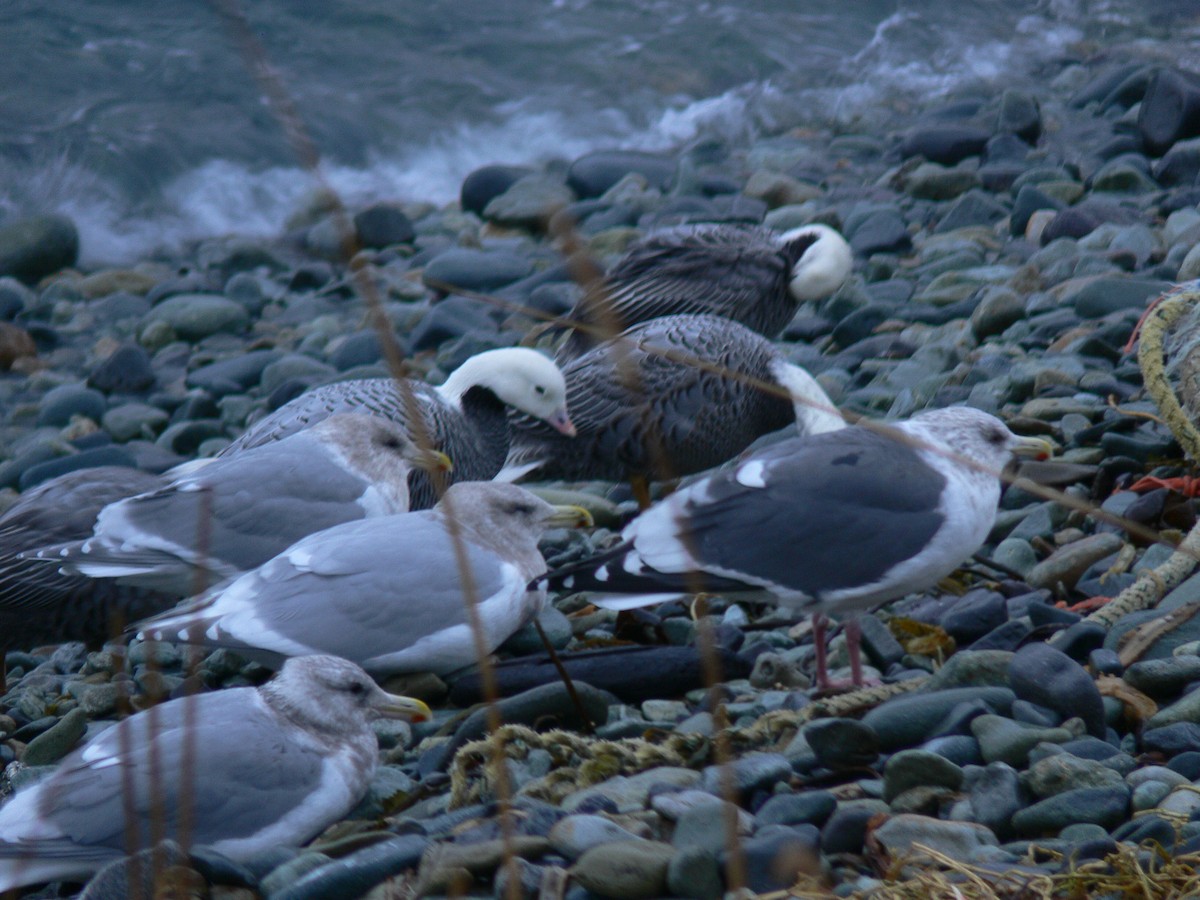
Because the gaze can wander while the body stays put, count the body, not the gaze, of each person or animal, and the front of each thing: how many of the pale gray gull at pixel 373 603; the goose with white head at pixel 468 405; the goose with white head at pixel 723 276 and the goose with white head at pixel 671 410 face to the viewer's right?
4

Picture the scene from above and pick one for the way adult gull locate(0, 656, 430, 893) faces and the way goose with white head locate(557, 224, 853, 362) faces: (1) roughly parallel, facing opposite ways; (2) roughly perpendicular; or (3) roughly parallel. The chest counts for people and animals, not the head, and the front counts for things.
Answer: roughly parallel

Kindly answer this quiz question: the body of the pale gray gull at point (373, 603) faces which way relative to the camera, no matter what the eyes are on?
to the viewer's right

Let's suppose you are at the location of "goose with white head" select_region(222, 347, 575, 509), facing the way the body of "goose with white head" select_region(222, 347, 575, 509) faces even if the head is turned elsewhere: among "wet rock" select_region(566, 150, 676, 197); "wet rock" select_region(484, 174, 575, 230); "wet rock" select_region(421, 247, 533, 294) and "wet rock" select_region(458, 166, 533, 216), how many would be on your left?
4

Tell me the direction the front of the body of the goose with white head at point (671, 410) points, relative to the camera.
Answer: to the viewer's right

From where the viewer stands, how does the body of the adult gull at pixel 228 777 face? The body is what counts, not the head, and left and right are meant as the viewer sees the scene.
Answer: facing to the right of the viewer

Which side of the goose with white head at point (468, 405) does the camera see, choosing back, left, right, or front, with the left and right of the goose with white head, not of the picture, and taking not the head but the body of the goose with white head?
right

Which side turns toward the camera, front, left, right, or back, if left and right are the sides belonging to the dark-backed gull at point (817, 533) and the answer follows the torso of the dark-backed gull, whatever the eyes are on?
right

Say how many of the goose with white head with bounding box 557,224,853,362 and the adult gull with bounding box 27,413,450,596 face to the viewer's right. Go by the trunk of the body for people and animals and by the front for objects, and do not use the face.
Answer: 2

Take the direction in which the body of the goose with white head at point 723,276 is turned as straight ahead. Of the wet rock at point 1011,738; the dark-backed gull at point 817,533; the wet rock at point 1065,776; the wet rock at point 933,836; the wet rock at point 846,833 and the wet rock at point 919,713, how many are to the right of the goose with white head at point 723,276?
6

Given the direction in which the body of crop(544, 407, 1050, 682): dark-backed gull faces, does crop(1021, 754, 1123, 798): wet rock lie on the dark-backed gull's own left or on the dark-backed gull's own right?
on the dark-backed gull's own right

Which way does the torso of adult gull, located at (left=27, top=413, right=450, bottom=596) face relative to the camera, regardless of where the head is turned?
to the viewer's right

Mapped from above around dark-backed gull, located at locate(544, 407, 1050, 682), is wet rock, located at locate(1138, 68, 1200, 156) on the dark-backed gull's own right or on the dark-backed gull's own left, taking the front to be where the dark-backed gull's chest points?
on the dark-backed gull's own left

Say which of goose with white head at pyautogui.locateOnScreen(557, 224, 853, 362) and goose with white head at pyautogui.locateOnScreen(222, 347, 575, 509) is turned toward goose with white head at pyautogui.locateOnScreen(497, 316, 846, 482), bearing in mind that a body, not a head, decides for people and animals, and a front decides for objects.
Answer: goose with white head at pyautogui.locateOnScreen(222, 347, 575, 509)

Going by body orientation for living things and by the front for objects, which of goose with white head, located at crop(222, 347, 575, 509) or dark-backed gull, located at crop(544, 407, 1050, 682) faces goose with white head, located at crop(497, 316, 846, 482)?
goose with white head, located at crop(222, 347, 575, 509)
